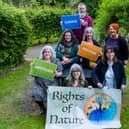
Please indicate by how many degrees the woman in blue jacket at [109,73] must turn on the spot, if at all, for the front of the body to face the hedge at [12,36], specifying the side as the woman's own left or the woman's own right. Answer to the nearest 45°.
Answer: approximately 135° to the woman's own right

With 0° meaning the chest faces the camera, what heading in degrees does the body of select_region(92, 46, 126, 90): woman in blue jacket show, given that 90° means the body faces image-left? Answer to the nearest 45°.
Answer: approximately 0°

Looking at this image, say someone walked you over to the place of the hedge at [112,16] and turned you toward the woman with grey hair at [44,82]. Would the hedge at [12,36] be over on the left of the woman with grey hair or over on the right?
right

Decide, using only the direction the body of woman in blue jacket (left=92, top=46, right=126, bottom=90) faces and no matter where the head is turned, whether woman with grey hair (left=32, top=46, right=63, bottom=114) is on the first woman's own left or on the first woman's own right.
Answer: on the first woman's own right
